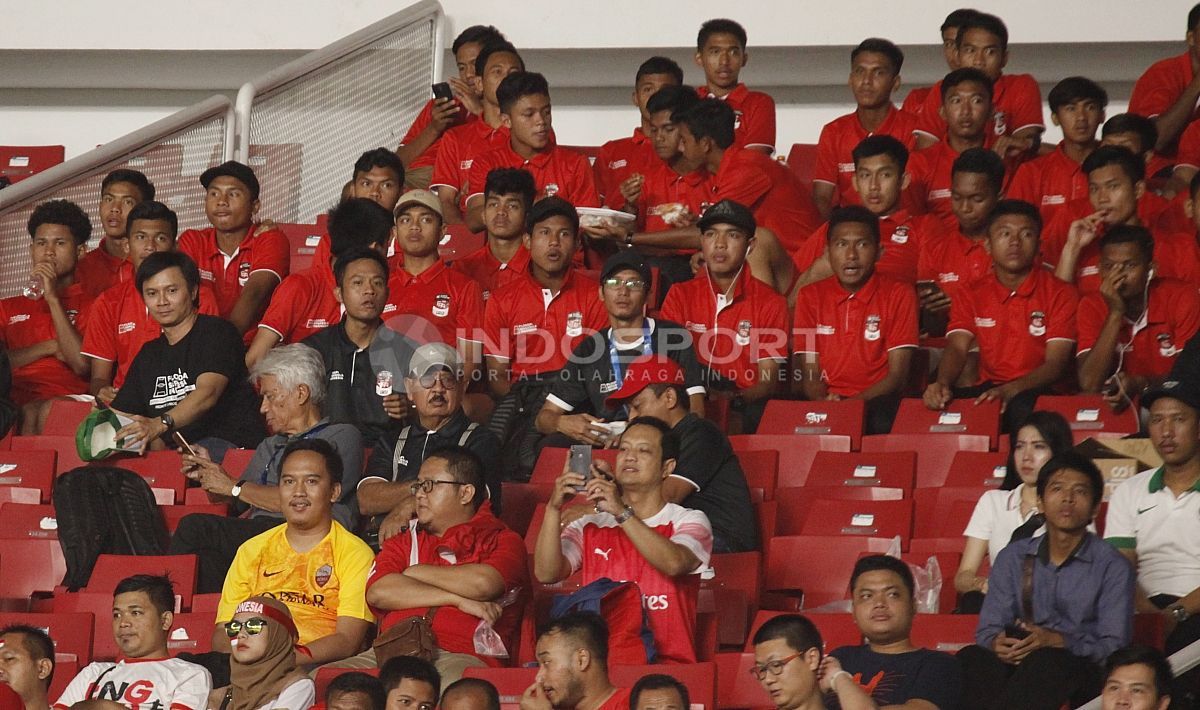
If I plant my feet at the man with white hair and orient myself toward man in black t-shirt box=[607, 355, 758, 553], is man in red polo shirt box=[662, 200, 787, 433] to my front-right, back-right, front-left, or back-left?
front-left

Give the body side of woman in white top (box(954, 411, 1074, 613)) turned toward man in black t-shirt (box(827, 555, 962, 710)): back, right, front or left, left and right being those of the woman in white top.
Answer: front

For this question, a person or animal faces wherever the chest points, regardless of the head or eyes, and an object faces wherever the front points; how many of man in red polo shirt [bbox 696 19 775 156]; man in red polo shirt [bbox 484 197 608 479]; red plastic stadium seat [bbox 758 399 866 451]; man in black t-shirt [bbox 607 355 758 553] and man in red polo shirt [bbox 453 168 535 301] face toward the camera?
4

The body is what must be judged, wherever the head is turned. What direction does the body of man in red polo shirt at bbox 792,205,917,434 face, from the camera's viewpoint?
toward the camera

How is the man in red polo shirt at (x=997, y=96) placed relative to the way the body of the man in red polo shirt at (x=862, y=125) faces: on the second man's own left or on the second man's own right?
on the second man's own left

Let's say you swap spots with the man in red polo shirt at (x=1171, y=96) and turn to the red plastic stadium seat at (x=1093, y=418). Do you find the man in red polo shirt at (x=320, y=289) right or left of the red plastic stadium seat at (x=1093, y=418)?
right

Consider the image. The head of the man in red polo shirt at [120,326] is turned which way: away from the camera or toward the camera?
toward the camera

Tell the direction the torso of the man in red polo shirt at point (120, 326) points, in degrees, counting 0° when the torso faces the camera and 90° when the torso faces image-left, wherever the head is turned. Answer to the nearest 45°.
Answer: approximately 0°

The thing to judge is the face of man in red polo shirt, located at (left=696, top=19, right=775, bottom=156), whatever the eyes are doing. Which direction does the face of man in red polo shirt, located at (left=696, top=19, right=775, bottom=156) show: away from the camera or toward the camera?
toward the camera

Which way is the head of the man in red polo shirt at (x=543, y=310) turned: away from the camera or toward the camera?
toward the camera

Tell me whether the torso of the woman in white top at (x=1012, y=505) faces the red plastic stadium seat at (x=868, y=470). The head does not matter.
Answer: no

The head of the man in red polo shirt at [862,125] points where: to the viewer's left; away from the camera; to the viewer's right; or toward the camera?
toward the camera

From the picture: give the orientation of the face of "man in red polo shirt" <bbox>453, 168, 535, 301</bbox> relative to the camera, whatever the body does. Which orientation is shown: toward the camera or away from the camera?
toward the camera
